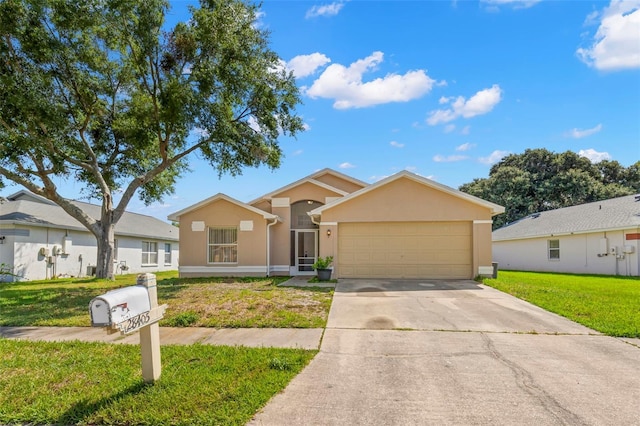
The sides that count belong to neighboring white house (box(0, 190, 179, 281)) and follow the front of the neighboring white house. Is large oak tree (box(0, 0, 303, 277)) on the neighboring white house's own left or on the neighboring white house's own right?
on the neighboring white house's own left

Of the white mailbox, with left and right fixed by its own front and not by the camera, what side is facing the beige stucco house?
back

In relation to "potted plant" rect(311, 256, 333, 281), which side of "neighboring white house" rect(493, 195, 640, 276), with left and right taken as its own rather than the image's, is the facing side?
right

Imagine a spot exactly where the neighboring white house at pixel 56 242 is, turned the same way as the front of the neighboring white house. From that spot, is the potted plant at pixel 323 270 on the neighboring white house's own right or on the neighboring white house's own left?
on the neighboring white house's own left

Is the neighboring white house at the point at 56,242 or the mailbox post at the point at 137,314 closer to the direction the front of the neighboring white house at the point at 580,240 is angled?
the mailbox post

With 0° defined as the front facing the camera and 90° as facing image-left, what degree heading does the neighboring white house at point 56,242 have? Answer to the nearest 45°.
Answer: approximately 45°

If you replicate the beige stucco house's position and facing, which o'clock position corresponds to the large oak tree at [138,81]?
The large oak tree is roughly at 3 o'clock from the beige stucco house.

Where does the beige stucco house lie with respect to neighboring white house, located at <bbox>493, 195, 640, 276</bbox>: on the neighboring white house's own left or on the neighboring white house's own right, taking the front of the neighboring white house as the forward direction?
on the neighboring white house's own right

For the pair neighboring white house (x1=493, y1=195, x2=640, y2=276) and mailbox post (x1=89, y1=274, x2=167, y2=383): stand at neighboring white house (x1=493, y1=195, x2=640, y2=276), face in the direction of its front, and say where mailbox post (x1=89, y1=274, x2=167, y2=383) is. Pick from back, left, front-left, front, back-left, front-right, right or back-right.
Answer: front-right
